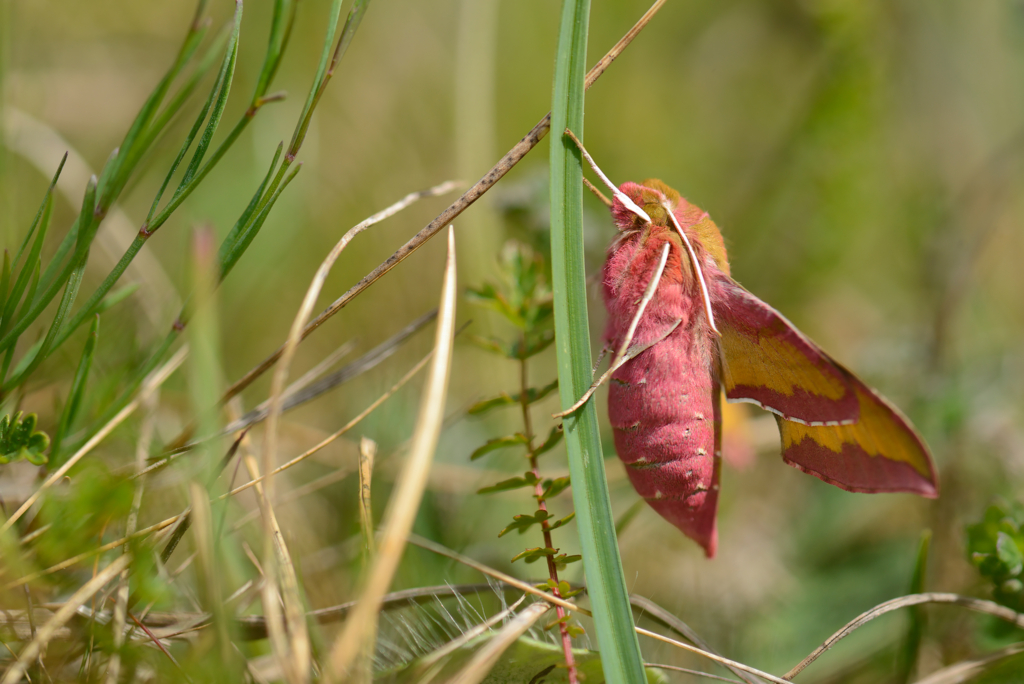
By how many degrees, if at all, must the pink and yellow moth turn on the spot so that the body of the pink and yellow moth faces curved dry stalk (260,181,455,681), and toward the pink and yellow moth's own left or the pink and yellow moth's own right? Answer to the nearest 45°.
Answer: approximately 45° to the pink and yellow moth's own left

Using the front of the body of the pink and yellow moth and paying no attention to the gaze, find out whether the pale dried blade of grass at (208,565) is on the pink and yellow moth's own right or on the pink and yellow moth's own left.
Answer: on the pink and yellow moth's own left

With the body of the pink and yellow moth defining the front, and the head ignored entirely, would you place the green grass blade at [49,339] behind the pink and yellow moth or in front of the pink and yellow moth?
in front

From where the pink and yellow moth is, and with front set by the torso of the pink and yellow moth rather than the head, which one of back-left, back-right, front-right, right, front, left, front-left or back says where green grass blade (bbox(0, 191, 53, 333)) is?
front-left

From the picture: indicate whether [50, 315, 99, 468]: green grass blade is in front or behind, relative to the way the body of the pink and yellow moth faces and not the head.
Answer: in front
